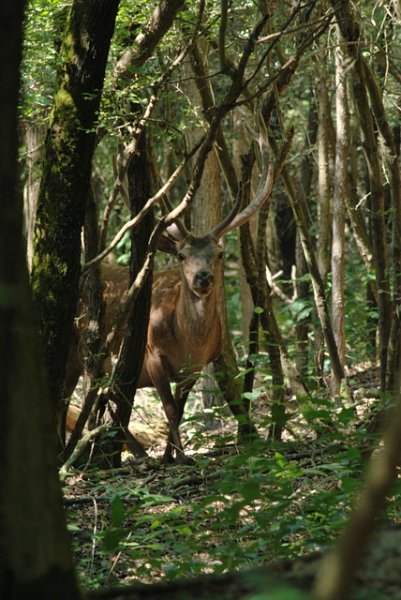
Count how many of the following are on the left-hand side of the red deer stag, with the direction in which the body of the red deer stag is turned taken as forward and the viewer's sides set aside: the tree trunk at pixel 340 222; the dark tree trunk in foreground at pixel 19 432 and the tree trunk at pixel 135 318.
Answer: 1

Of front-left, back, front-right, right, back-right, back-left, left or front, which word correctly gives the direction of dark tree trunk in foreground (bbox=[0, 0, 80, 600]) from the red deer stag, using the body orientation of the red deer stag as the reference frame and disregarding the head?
front-right

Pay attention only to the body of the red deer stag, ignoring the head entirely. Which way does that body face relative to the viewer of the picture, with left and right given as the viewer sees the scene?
facing the viewer and to the right of the viewer

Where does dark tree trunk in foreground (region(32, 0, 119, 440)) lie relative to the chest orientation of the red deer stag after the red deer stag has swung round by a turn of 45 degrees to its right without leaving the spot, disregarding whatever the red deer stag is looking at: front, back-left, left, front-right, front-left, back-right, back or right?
front

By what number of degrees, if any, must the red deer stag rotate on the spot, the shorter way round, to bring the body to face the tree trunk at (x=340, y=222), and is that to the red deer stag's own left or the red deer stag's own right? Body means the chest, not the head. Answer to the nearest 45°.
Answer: approximately 90° to the red deer stag's own left

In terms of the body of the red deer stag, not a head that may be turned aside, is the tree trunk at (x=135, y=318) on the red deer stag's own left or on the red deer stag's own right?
on the red deer stag's own right
